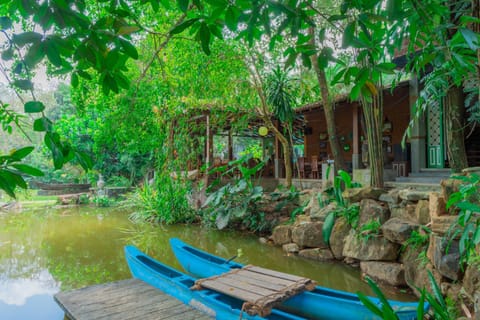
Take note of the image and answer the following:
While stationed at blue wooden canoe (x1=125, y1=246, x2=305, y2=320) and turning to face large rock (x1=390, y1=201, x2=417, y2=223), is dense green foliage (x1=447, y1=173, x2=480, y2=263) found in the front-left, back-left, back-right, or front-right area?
front-right
